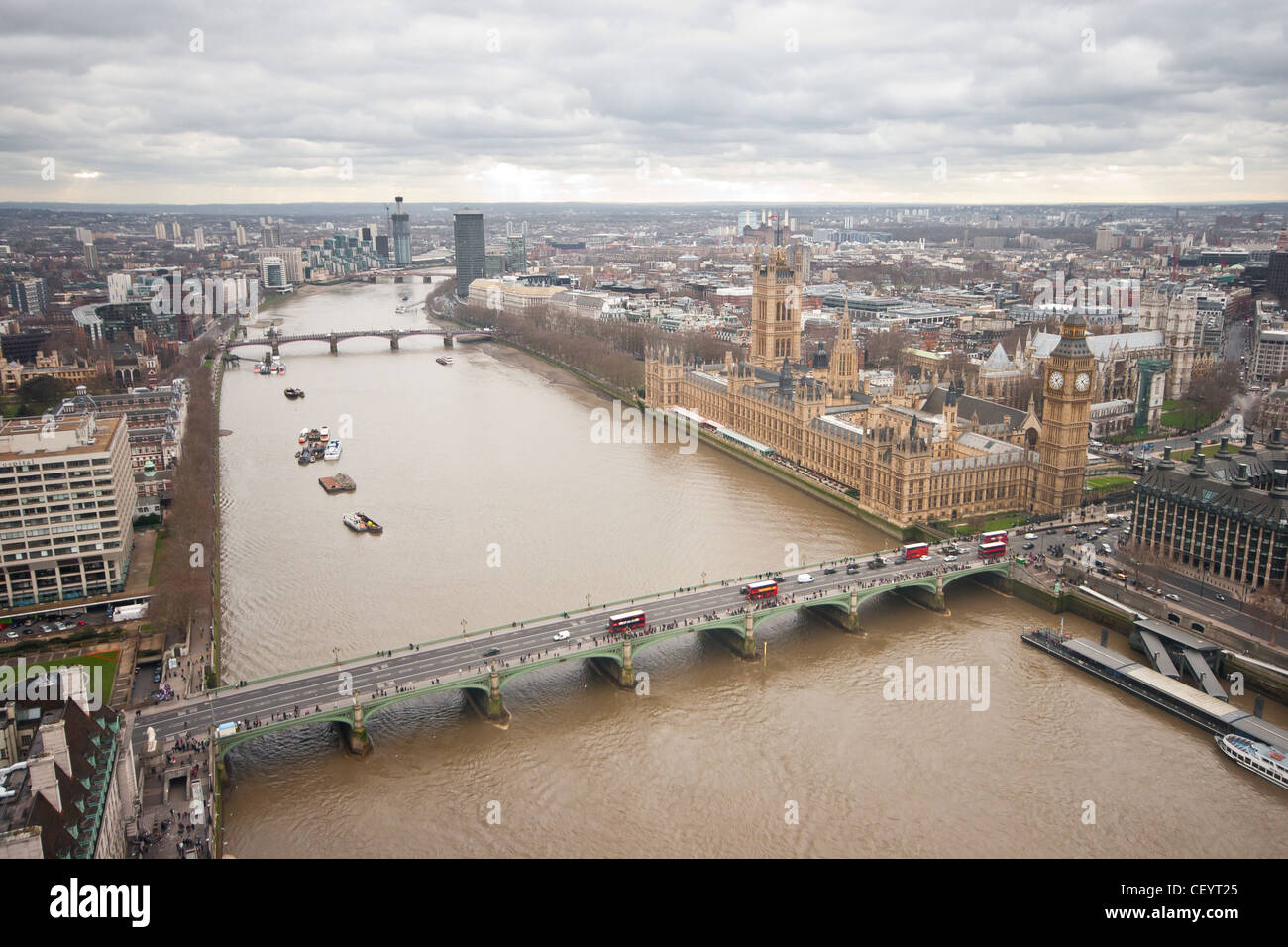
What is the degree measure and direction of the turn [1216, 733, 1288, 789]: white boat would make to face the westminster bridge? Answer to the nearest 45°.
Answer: approximately 45° to its left

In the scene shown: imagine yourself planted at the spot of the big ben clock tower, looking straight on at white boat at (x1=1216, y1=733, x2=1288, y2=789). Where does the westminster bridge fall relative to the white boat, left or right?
right

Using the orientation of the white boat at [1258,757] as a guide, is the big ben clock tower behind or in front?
in front

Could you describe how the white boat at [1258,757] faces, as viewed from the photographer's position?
facing away from the viewer and to the left of the viewer

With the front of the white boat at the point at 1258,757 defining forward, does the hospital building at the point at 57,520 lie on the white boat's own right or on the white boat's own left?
on the white boat's own left
